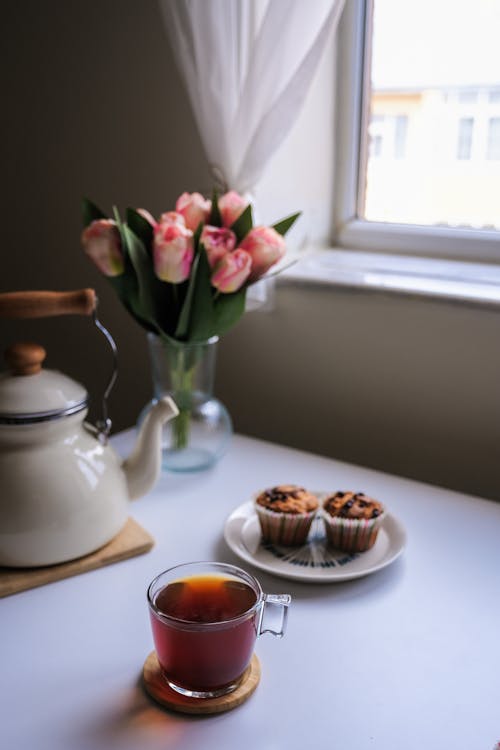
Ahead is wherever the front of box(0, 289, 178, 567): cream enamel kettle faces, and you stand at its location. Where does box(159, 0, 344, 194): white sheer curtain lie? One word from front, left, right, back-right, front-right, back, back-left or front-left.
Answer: front-left

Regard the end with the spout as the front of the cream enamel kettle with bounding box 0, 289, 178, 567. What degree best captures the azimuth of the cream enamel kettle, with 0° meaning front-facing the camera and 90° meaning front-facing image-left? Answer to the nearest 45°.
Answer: approximately 270°

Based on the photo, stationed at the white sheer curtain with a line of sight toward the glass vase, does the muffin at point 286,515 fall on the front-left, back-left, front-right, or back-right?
front-left
